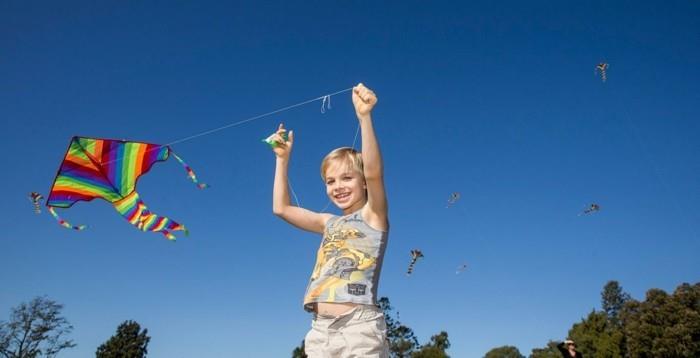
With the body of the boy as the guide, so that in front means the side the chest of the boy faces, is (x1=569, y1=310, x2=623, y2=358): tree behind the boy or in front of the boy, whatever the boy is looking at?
behind

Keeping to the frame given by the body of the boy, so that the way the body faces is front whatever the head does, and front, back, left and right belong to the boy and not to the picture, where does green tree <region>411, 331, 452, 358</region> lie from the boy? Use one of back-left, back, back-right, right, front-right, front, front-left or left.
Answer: back-right

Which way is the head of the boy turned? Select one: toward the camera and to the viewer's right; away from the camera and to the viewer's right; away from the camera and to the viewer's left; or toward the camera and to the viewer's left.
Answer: toward the camera and to the viewer's left

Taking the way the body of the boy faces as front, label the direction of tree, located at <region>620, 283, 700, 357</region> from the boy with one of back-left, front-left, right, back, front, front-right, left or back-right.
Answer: back

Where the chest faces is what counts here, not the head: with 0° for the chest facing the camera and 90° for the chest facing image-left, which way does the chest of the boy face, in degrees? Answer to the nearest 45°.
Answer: approximately 45°

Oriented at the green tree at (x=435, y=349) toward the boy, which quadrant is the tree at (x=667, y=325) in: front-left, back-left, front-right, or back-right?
front-left
